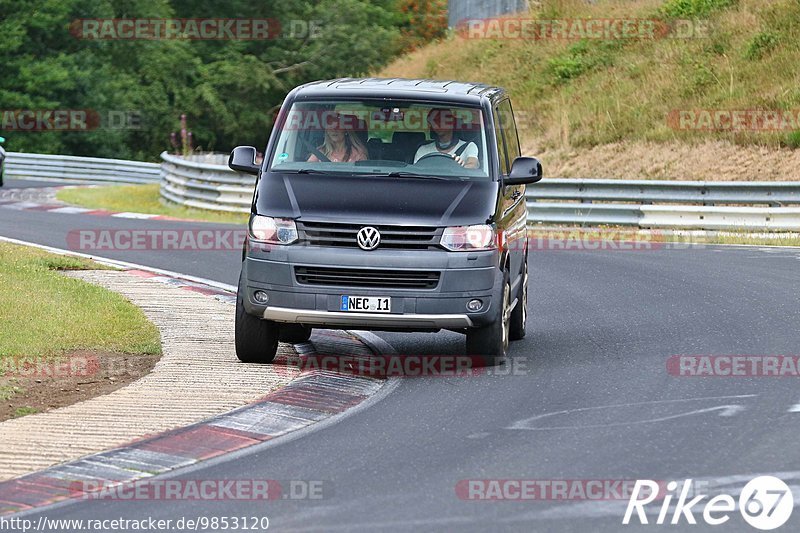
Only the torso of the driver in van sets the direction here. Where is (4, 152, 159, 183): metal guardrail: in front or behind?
behind

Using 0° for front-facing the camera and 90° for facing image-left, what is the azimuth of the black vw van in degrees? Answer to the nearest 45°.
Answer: approximately 0°

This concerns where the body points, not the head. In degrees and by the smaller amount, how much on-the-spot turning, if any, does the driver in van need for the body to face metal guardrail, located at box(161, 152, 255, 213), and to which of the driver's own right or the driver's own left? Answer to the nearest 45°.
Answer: approximately 180°

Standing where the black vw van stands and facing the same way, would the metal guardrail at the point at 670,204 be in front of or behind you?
behind

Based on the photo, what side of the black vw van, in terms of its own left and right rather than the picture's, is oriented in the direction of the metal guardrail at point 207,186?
back

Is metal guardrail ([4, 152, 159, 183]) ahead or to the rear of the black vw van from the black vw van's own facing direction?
to the rear

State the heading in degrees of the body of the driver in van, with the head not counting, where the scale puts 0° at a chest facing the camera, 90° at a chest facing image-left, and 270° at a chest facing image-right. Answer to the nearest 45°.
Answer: approximately 0°

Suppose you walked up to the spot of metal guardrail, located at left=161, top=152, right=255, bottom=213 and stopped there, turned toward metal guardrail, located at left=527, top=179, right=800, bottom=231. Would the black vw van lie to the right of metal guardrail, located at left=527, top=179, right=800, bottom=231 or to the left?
right
